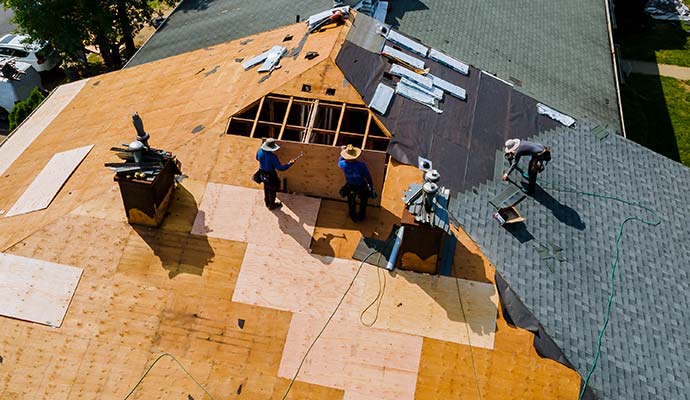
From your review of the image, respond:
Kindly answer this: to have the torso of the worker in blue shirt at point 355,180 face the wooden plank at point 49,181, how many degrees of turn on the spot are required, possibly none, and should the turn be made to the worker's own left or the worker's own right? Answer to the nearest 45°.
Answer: approximately 90° to the worker's own left

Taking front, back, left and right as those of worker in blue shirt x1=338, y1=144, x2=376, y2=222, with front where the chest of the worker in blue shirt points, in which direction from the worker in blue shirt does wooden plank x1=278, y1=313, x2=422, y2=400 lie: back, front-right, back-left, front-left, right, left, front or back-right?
back

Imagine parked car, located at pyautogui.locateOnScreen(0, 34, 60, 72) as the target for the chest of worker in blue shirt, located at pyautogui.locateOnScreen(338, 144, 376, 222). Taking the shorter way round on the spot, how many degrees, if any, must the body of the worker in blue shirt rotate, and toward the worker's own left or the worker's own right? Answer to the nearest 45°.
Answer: approximately 45° to the worker's own left

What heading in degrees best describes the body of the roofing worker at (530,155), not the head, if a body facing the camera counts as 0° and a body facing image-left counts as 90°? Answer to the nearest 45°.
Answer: approximately 90°

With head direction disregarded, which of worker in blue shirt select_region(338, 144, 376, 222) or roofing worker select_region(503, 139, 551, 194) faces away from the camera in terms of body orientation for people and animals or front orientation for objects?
the worker in blue shirt

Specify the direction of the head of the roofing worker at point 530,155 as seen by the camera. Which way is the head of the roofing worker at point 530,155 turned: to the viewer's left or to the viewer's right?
to the viewer's left

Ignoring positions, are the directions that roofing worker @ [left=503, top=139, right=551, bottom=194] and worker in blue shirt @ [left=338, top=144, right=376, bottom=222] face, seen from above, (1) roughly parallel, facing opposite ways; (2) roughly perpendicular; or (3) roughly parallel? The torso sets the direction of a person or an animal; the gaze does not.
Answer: roughly perpendicular

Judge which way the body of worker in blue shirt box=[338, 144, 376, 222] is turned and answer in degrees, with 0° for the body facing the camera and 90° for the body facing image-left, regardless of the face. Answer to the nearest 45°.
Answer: approximately 180°

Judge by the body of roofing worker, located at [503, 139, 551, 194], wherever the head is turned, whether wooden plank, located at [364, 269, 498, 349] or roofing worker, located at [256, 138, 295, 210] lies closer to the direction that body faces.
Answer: the roofing worker

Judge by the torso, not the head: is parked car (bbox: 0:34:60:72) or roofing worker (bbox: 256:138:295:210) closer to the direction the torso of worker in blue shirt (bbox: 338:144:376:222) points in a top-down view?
the parked car

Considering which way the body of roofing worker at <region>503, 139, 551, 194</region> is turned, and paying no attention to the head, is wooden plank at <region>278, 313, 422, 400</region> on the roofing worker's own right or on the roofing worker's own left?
on the roofing worker's own left

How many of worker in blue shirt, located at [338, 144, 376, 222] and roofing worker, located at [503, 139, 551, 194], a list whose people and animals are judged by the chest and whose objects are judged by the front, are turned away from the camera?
1

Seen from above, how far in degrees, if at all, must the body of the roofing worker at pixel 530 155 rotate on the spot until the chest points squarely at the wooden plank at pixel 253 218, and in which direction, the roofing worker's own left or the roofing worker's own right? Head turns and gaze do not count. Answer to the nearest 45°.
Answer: approximately 45° to the roofing worker's own left
